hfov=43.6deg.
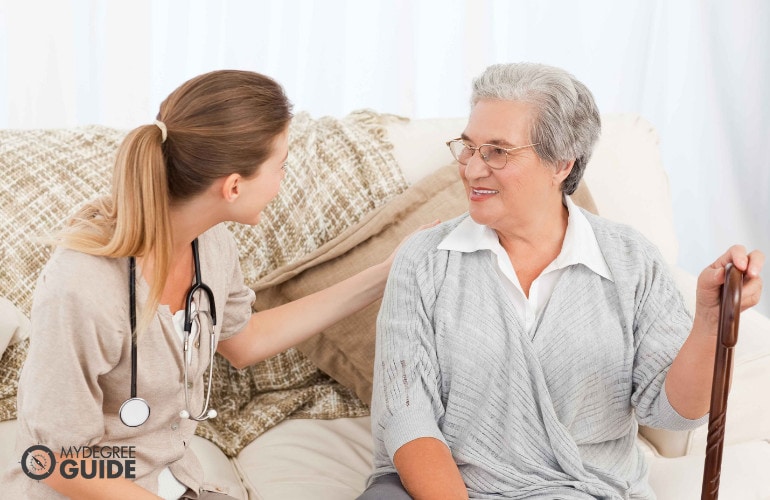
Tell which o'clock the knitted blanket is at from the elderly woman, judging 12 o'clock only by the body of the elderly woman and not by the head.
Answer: The knitted blanket is roughly at 4 o'clock from the elderly woman.

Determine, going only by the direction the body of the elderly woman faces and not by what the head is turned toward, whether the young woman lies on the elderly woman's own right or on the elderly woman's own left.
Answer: on the elderly woman's own right

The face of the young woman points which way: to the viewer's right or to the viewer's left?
to the viewer's right

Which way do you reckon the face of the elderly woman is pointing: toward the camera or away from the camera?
toward the camera

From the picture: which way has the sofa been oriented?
toward the camera

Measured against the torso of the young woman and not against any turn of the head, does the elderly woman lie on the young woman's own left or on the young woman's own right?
on the young woman's own left

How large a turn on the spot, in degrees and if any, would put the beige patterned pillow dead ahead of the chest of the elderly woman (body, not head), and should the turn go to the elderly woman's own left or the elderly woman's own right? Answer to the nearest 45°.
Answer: approximately 90° to the elderly woman's own right

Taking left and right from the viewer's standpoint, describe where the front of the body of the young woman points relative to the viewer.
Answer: facing the viewer and to the right of the viewer

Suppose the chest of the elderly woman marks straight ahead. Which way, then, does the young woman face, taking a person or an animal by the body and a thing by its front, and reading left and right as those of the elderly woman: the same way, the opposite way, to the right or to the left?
to the left
